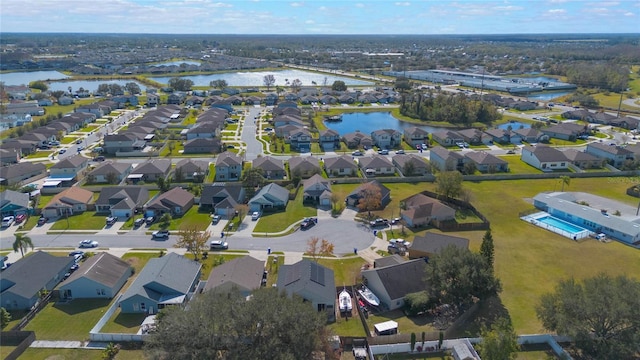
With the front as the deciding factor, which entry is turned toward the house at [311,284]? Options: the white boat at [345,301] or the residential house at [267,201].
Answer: the residential house

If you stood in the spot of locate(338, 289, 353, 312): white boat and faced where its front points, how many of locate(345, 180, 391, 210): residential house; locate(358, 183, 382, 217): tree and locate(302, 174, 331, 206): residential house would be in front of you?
3

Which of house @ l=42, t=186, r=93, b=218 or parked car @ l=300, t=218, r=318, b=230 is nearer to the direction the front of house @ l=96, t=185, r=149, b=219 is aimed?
the parked car

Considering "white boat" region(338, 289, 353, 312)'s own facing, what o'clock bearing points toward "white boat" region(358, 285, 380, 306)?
"white boat" region(358, 285, 380, 306) is roughly at 2 o'clock from "white boat" region(338, 289, 353, 312).

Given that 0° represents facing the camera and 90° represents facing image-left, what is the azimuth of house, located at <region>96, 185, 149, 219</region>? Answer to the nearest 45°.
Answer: approximately 0°

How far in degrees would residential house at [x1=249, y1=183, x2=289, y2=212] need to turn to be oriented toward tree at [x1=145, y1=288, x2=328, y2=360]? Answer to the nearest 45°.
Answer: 0° — it already faces it

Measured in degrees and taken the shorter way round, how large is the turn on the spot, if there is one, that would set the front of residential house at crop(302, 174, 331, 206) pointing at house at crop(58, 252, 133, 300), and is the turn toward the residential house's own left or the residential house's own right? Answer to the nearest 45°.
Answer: approximately 45° to the residential house's own right

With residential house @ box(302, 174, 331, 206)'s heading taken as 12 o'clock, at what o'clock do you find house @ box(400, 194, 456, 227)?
The house is roughly at 10 o'clock from the residential house.

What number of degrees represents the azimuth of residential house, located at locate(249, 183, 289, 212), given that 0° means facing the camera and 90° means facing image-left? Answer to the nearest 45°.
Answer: approximately 0°

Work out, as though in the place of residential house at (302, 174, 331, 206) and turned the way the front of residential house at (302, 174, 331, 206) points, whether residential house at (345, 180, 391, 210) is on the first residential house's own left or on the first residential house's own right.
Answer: on the first residential house's own left

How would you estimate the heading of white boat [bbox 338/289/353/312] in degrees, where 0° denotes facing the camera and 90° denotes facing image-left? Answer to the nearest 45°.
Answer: approximately 180°

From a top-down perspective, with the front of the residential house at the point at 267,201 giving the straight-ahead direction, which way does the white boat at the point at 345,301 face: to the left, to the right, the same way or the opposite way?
the opposite way
